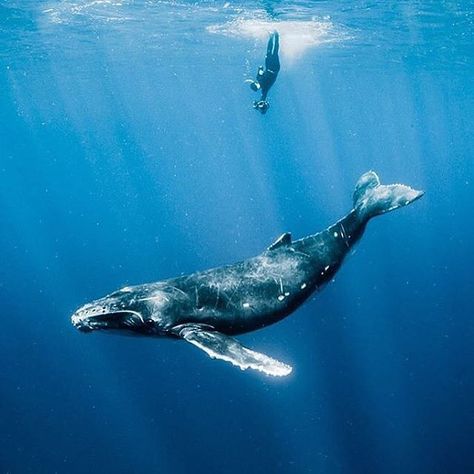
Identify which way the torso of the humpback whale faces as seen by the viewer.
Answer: to the viewer's left
